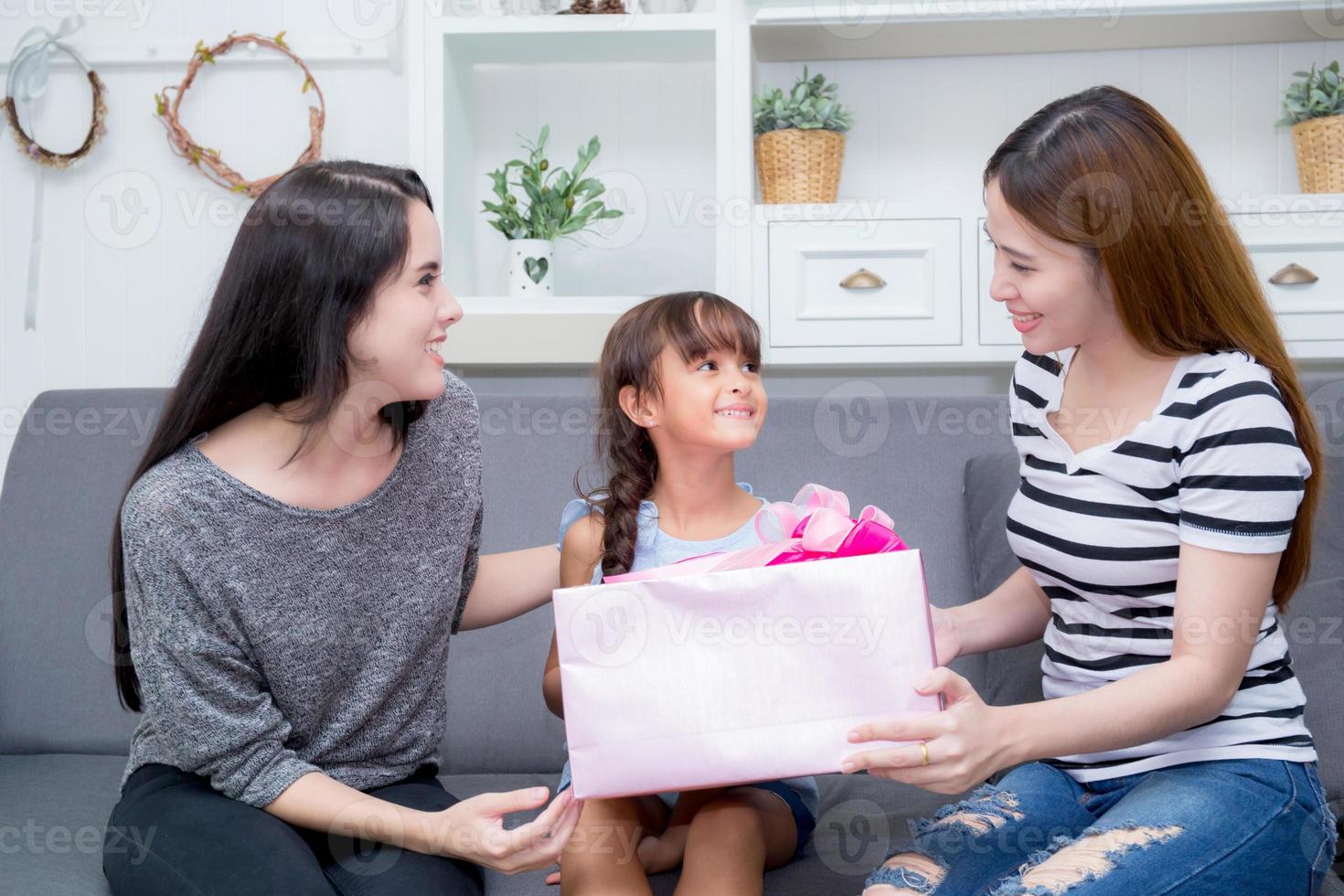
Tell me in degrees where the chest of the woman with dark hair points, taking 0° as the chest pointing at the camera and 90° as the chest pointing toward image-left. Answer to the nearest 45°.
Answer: approximately 315°

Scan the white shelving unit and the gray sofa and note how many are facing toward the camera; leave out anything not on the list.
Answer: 2

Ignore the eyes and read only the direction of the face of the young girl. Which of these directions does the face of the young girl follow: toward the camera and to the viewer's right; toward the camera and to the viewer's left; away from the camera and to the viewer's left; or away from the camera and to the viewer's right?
toward the camera and to the viewer's right

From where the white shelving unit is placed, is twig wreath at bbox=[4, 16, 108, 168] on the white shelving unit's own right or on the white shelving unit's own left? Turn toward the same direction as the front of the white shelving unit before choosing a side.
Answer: on the white shelving unit's own right

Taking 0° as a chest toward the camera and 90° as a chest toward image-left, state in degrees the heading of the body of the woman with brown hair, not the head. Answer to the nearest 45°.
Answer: approximately 45°

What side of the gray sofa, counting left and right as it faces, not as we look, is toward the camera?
front

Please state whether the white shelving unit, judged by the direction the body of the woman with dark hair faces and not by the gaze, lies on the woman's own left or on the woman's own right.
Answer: on the woman's own left

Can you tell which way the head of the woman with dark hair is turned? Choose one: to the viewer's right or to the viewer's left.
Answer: to the viewer's right

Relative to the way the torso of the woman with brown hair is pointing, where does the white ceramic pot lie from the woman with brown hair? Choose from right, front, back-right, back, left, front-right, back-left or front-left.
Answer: right

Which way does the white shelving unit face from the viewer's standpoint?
toward the camera
